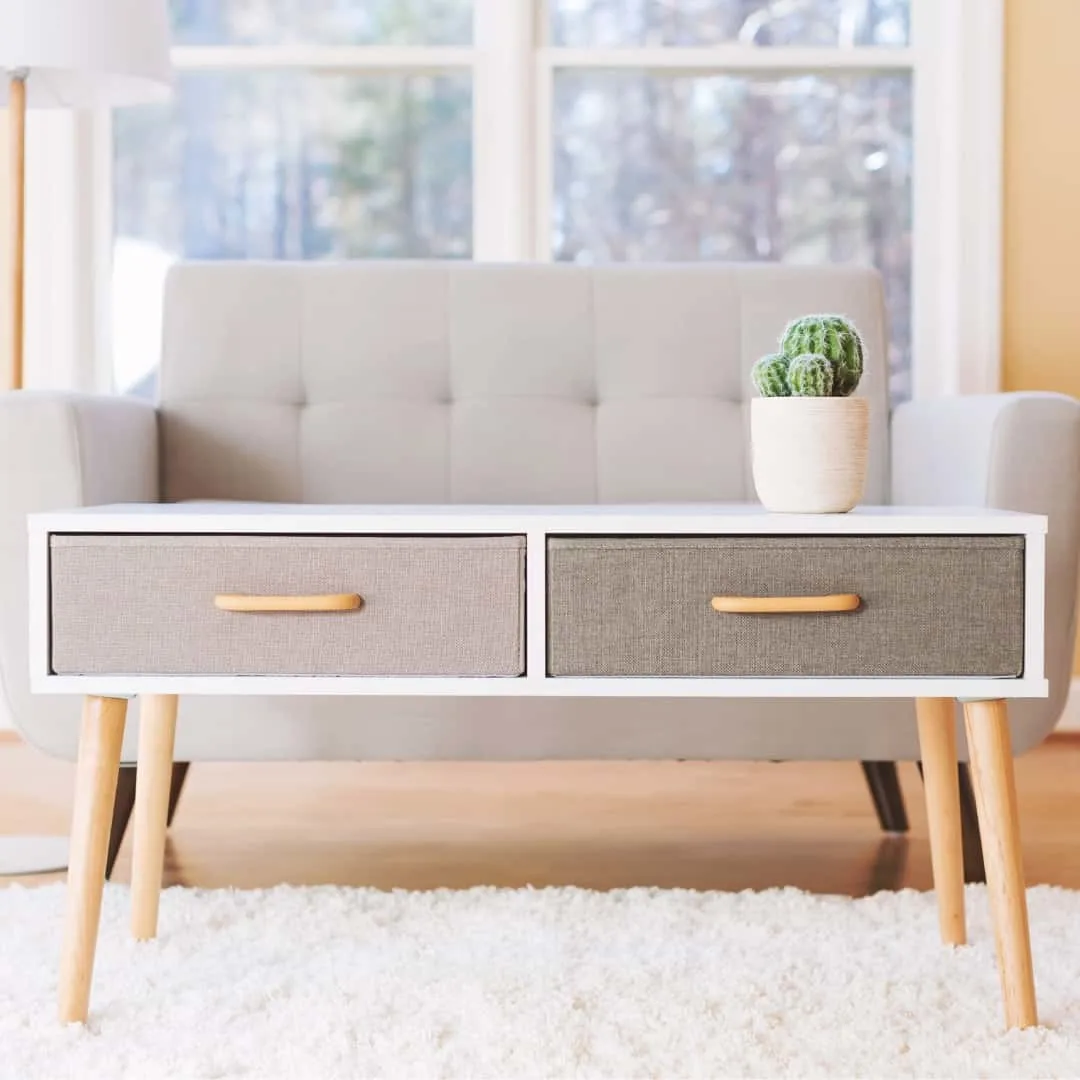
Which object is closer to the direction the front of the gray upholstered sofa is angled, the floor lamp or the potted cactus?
the potted cactus

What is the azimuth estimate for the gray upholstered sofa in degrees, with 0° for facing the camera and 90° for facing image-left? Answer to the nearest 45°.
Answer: approximately 0°

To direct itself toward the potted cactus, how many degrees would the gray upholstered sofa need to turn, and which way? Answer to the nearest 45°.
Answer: approximately 45° to its left

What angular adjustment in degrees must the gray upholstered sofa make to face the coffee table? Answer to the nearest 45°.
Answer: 0° — it already faces it

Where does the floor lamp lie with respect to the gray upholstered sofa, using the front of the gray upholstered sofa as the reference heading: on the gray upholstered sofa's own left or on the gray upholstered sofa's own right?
on the gray upholstered sofa's own right
